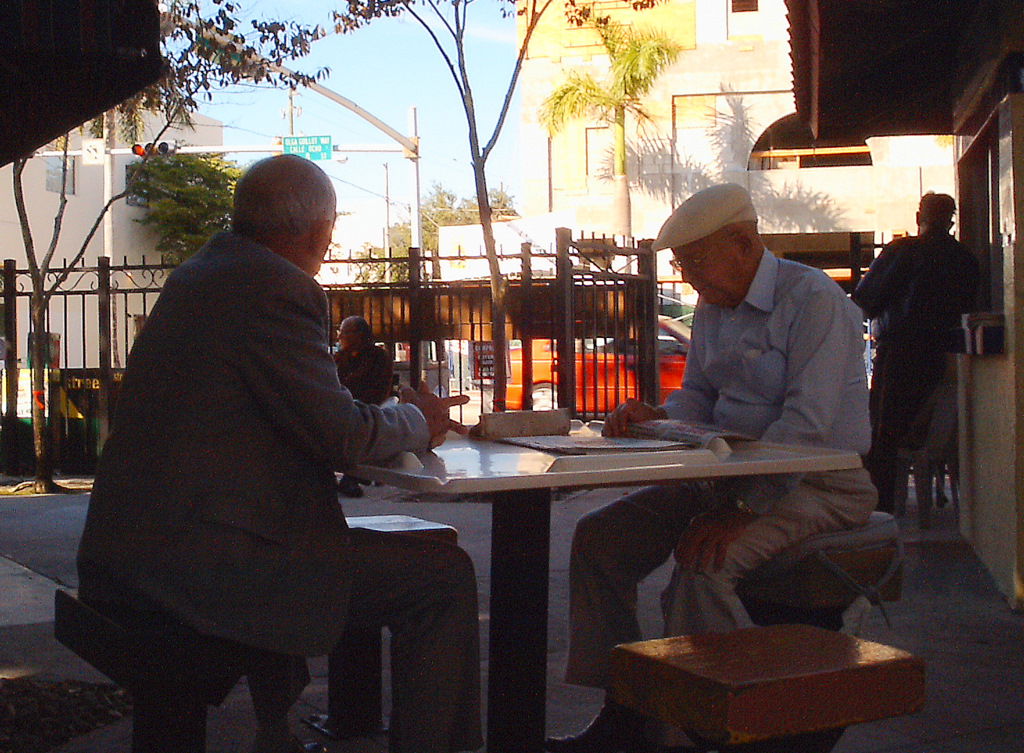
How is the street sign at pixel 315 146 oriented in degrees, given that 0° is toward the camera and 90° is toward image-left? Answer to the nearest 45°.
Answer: approximately 0°

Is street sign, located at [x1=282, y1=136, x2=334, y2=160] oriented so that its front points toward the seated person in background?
yes

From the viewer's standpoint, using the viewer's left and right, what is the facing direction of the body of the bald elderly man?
facing away from the viewer and to the right of the viewer

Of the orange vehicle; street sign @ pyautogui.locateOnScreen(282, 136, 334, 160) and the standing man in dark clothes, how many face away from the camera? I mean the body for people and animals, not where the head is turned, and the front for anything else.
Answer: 1

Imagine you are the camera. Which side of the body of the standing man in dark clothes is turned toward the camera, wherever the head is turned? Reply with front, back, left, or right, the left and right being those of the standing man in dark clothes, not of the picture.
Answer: back

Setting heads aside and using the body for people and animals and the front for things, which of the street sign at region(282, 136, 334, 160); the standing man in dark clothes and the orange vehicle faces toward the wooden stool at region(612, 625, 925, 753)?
the street sign

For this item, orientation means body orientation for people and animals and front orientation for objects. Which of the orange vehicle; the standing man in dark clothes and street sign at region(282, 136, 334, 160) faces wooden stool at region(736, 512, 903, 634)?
the street sign

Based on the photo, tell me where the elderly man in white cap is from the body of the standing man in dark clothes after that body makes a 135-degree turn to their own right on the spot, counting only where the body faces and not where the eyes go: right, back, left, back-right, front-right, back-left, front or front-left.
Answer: front-right

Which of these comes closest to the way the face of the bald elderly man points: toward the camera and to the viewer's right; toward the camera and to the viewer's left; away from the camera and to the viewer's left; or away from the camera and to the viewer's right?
away from the camera and to the viewer's right
